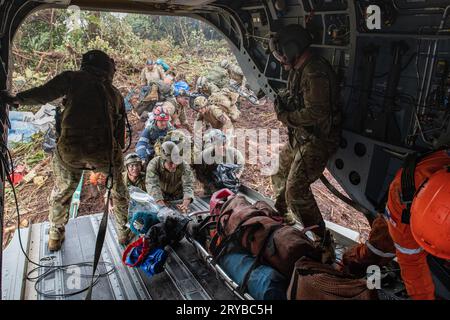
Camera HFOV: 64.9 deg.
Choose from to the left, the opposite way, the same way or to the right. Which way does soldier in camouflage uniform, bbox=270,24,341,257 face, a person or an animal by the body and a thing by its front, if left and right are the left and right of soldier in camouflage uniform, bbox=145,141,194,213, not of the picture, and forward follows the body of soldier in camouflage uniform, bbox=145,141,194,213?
to the right

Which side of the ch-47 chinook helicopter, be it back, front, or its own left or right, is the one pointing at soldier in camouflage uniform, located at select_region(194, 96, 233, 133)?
back

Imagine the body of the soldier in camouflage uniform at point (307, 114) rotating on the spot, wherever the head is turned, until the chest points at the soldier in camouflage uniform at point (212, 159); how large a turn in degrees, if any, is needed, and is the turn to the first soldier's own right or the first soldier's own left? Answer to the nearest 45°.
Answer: approximately 45° to the first soldier's own right

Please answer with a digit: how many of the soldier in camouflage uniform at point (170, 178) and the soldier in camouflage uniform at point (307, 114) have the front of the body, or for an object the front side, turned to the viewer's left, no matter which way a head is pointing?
1

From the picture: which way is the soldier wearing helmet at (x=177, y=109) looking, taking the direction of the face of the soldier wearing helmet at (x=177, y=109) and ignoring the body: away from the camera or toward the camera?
toward the camera

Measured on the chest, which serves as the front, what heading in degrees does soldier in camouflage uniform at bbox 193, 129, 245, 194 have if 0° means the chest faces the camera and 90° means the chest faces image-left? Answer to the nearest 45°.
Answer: approximately 45°

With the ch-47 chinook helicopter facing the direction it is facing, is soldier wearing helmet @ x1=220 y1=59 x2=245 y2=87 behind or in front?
behind

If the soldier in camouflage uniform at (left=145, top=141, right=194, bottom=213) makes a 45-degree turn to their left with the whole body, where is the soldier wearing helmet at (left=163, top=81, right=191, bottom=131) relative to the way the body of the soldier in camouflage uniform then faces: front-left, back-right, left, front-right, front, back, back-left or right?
back-left

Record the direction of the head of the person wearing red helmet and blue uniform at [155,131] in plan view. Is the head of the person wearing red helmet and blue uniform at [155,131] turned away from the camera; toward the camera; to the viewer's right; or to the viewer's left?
toward the camera

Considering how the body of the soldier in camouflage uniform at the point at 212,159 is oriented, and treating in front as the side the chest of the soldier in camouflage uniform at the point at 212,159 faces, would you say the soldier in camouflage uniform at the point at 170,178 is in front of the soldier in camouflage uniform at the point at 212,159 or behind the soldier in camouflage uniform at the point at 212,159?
in front

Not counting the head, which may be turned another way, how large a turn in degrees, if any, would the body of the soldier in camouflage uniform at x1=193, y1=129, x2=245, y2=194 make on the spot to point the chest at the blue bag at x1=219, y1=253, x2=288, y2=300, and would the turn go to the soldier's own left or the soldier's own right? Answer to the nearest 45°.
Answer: approximately 45° to the soldier's own left

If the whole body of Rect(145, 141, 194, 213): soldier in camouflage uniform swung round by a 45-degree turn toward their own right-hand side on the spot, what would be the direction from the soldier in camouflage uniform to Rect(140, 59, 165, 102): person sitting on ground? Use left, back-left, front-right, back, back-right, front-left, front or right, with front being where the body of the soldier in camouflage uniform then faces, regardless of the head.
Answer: back-right

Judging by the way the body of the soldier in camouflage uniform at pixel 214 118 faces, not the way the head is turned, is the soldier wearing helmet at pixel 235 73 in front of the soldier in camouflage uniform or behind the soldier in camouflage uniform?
behind

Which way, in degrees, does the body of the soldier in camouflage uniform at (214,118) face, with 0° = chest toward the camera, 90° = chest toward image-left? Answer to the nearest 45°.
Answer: approximately 45°

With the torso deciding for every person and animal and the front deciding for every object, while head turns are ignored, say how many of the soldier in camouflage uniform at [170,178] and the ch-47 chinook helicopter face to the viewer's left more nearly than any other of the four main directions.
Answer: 0

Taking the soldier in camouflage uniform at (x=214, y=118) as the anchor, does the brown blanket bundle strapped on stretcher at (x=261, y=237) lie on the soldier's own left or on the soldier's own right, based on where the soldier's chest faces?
on the soldier's own left

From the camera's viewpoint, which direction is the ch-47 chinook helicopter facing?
toward the camera

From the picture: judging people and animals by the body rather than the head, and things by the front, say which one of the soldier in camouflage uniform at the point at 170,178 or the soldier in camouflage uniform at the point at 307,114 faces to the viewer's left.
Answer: the soldier in camouflage uniform at the point at 307,114

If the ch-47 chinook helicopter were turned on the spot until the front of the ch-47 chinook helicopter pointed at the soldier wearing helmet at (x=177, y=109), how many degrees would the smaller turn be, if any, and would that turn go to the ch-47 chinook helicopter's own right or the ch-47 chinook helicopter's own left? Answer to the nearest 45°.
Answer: approximately 180°

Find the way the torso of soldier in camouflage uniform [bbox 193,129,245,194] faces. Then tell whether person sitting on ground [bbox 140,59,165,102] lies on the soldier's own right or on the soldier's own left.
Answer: on the soldier's own right
